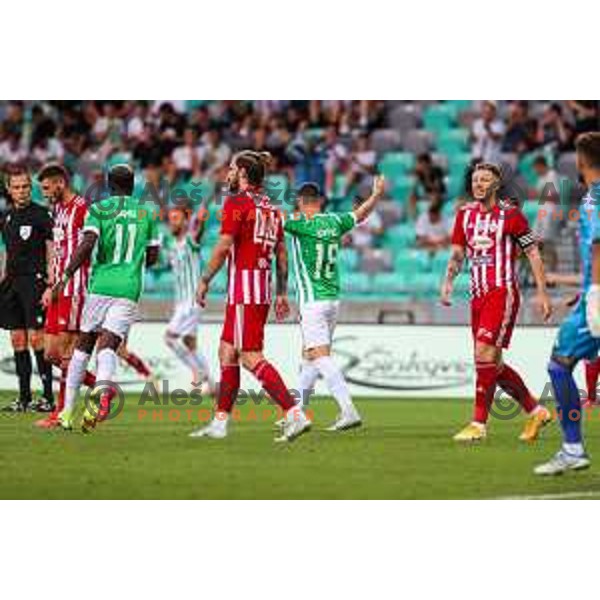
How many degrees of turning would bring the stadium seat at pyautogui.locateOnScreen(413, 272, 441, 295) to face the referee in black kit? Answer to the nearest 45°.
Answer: approximately 45° to its right

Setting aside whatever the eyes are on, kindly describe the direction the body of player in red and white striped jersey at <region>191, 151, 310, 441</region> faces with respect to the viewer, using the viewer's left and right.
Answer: facing away from the viewer and to the left of the viewer

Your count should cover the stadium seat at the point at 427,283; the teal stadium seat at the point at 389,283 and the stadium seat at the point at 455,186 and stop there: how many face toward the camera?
3

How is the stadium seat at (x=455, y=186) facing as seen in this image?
toward the camera

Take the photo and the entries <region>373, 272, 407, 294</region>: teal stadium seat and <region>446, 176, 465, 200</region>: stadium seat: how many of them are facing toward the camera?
2

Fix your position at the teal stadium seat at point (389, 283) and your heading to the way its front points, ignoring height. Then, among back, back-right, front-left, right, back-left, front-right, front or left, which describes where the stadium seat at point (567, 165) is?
back-left

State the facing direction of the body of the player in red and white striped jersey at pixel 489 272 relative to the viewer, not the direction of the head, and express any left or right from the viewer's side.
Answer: facing the viewer and to the left of the viewer

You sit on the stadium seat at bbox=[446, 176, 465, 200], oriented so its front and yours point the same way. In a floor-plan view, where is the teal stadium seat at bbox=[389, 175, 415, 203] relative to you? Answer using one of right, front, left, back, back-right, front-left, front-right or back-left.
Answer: right

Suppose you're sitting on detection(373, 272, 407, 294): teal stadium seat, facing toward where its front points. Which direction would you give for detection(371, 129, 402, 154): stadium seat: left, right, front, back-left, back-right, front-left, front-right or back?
back

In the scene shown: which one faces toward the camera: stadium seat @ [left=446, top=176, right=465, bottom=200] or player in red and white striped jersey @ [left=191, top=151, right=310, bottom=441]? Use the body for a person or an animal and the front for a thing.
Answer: the stadium seat

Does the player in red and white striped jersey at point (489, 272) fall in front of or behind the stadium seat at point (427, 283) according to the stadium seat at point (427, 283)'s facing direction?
in front

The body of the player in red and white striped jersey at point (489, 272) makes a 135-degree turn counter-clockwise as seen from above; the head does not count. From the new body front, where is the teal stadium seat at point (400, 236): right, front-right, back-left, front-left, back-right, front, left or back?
left

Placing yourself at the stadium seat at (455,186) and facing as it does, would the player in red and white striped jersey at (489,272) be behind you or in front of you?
in front

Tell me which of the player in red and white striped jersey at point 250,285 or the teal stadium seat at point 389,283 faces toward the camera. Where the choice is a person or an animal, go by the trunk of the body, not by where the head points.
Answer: the teal stadium seat

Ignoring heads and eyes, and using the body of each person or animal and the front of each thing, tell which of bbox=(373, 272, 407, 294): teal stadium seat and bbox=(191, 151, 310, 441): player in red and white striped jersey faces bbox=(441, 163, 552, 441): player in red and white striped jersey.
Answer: the teal stadium seat
